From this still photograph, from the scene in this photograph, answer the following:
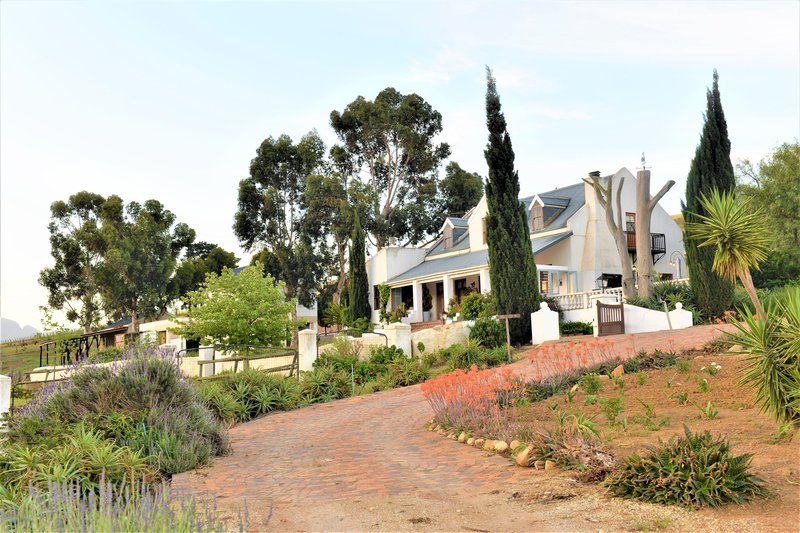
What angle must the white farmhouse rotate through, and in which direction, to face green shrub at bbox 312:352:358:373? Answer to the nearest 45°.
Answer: approximately 45° to its left

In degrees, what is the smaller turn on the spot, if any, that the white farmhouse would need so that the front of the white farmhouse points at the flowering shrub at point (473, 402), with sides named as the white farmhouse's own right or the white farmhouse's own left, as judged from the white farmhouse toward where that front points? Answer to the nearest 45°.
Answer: approximately 45° to the white farmhouse's own left

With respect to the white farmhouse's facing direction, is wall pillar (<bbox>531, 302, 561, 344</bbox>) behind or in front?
in front

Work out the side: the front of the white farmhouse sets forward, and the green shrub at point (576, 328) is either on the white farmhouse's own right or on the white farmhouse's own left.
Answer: on the white farmhouse's own left

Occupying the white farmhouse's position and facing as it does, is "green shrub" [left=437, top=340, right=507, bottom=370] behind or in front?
in front

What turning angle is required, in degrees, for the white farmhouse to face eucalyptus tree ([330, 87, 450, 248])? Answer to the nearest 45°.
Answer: approximately 90° to its right

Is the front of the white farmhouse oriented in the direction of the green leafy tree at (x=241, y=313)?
yes

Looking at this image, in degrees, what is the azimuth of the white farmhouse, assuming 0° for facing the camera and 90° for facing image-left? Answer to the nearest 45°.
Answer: approximately 45°

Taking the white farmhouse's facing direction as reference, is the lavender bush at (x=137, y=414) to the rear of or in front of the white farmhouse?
in front

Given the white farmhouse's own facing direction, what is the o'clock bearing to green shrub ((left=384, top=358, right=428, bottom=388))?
The green shrub is roughly at 11 o'clock from the white farmhouse.

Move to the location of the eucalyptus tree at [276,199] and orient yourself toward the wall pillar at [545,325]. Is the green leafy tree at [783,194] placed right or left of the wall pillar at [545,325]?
left

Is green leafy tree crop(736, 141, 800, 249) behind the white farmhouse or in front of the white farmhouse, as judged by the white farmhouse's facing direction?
behind

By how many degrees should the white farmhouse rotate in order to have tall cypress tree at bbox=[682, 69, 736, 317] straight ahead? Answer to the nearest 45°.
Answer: approximately 90° to its left

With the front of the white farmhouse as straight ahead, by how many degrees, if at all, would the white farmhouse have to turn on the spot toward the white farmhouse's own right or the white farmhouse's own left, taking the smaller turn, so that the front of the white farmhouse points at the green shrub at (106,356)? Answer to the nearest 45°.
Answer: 0° — it already faces it

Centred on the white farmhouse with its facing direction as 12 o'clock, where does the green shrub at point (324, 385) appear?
The green shrub is roughly at 11 o'clock from the white farmhouse.
